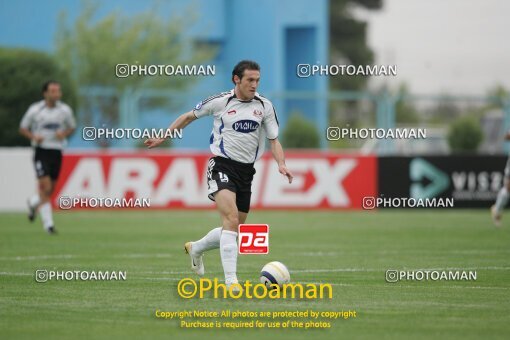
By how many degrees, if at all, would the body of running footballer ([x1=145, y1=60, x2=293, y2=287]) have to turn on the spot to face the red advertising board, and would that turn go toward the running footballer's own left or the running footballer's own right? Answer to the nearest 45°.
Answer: approximately 135° to the running footballer's own left

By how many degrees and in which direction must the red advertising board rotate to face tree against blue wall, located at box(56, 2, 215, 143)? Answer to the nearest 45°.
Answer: approximately 180°

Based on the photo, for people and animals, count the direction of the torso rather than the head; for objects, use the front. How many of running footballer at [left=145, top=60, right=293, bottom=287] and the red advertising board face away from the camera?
0

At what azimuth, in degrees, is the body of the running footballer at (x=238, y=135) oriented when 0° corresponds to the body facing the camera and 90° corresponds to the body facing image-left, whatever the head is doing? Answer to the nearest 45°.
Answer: approximately 315°

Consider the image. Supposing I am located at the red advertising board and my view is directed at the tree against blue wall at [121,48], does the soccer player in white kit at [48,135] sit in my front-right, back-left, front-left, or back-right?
back-left

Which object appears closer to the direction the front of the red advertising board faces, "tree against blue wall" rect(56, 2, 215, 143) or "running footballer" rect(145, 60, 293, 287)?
the running footballer

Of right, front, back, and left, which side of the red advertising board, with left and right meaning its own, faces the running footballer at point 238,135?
front

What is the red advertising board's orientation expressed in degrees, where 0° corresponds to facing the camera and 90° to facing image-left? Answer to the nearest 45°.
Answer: approximately 0°

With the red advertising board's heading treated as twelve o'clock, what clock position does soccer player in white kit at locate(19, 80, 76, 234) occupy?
The soccer player in white kit is roughly at 1 o'clock from the red advertising board.
